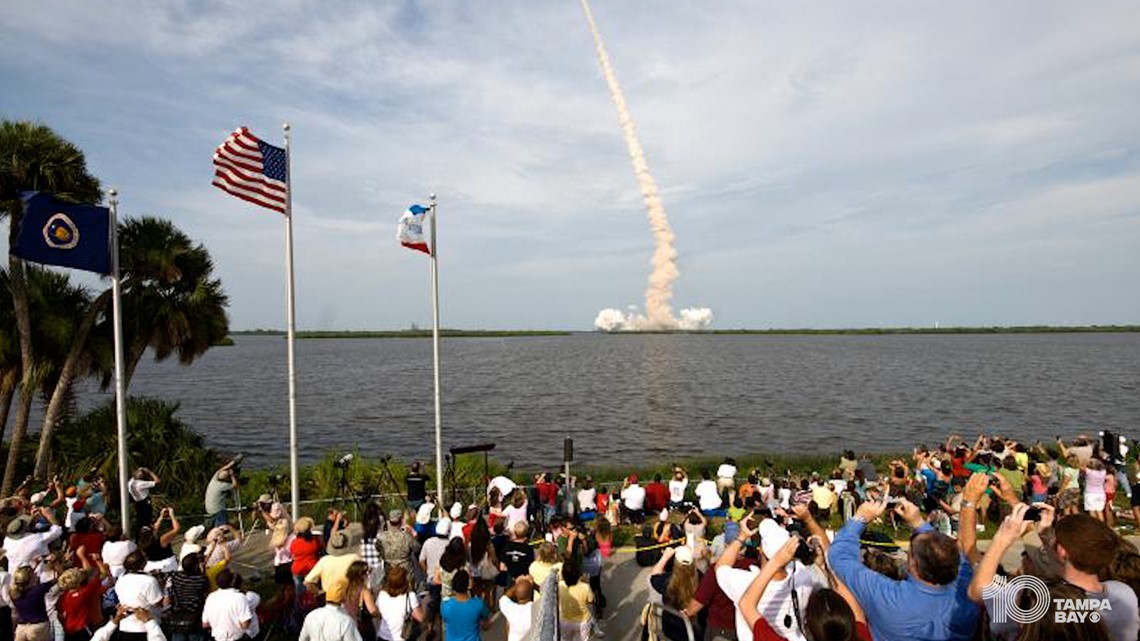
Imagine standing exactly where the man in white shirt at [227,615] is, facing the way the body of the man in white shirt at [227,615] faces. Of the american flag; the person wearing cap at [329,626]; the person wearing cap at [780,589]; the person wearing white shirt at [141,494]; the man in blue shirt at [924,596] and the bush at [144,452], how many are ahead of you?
3

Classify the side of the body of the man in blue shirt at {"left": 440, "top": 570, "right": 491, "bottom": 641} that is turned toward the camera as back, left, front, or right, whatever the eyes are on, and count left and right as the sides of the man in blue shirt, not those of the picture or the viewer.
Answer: back

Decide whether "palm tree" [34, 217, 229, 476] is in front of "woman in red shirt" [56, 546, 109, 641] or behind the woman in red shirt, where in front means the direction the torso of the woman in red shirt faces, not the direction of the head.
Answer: in front

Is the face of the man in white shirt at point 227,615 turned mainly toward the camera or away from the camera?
away from the camera

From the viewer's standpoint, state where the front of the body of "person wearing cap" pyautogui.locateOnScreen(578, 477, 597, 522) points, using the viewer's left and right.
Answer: facing away from the viewer

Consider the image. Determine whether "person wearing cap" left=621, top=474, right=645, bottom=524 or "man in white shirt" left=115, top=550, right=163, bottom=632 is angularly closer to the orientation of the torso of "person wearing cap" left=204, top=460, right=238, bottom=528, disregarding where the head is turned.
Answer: the person wearing cap

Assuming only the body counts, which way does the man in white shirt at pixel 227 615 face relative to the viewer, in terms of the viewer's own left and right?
facing away from the viewer

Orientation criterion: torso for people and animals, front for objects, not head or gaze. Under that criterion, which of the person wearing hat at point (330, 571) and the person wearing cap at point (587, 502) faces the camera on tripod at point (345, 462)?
the person wearing hat at point (330, 571)

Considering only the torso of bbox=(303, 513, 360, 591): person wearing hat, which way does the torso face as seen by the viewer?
away from the camera

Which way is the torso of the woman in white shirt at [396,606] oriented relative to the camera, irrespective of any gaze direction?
away from the camera

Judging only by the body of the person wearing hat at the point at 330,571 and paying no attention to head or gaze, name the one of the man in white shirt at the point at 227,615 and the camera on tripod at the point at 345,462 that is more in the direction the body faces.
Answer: the camera on tripod

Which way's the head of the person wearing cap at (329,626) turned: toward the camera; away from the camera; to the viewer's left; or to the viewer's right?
away from the camera

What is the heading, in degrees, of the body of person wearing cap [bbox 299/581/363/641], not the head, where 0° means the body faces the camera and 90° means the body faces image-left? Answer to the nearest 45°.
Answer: approximately 180°

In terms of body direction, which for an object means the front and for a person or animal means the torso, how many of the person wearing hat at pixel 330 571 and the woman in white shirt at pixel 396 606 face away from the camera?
2

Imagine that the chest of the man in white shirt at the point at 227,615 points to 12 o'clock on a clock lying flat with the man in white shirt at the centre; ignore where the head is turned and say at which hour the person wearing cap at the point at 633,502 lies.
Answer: The person wearing cap is roughly at 2 o'clock from the man in white shirt.

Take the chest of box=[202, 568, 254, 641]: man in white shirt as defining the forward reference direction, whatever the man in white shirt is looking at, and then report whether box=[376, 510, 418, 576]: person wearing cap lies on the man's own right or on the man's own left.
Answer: on the man's own right

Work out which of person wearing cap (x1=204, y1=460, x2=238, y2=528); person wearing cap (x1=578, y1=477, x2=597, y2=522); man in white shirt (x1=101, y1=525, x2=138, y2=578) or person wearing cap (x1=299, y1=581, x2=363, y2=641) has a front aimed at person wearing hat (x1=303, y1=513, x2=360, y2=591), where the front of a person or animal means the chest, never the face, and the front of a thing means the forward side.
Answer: person wearing cap (x1=299, y1=581, x2=363, y2=641)
